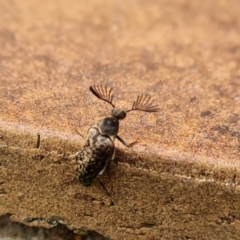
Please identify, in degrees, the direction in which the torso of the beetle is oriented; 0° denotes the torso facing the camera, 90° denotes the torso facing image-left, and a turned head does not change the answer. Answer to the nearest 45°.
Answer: approximately 225°
